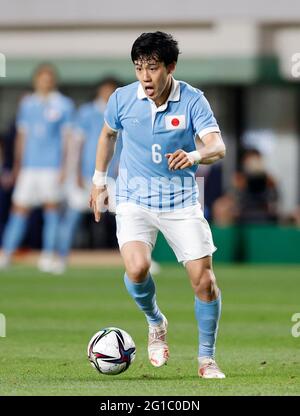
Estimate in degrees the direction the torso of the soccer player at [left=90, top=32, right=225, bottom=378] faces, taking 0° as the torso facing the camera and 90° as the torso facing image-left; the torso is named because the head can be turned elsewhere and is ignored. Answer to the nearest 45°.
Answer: approximately 0°

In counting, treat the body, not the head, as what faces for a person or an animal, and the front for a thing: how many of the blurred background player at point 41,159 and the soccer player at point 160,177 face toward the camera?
2

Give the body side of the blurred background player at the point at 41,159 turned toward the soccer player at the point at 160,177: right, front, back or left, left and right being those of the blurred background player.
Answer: front

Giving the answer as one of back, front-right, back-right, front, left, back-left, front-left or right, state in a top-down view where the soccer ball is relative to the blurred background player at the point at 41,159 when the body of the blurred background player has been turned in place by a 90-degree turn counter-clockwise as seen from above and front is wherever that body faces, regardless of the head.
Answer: right

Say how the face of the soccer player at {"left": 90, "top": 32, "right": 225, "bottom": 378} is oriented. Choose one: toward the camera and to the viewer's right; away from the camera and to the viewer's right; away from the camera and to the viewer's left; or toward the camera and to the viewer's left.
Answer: toward the camera and to the viewer's left

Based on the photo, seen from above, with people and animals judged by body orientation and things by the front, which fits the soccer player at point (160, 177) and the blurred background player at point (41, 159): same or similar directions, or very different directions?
same or similar directions

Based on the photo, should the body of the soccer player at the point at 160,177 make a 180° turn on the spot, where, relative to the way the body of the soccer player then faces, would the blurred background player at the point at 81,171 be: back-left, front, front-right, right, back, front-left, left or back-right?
front

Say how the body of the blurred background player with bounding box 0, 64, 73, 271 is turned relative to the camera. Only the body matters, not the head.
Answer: toward the camera
